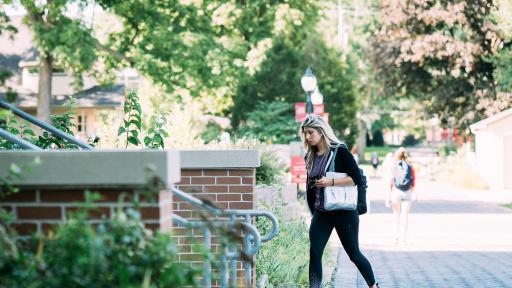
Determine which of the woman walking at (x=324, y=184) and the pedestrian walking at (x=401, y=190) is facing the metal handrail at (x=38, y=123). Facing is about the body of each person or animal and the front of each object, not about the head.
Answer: the woman walking

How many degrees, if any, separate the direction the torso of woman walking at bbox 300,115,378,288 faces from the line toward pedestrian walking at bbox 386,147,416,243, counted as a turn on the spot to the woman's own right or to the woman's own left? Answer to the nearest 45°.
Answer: approximately 135° to the woman's own right

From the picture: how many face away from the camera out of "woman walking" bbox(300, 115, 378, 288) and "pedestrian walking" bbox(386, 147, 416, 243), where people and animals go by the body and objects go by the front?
1

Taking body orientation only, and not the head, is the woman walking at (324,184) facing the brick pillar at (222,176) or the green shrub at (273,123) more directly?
the brick pillar

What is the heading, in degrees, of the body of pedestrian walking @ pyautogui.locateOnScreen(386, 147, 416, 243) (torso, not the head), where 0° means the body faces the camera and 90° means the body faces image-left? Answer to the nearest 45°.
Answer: approximately 180°

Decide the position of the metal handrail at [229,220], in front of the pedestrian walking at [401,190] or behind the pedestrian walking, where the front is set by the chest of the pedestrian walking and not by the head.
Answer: behind

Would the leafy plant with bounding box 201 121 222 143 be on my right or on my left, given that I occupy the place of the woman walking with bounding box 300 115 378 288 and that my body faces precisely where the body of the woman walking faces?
on my right

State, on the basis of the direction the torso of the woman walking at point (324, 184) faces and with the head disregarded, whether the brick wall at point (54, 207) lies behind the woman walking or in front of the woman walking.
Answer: in front

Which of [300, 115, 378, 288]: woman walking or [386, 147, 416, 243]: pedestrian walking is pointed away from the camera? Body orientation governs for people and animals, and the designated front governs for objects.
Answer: the pedestrian walking

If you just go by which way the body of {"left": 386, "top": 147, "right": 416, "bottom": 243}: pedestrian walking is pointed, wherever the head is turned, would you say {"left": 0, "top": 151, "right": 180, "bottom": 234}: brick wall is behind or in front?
behind

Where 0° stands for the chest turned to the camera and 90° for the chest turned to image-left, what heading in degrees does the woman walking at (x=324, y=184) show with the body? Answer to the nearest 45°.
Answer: approximately 45°
